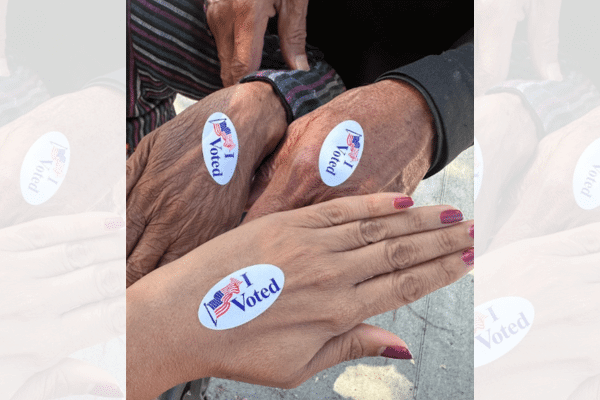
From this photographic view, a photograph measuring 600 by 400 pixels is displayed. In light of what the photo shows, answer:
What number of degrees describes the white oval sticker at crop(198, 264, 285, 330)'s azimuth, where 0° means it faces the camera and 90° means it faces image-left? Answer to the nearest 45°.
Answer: approximately 0°
